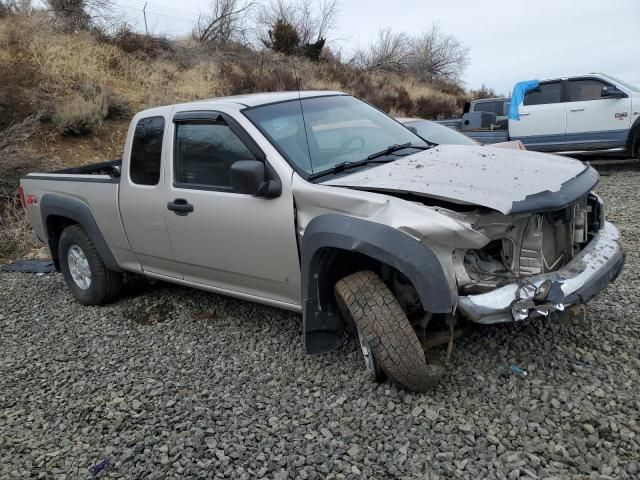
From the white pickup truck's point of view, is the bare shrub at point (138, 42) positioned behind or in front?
behind

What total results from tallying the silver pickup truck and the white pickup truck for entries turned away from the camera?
0

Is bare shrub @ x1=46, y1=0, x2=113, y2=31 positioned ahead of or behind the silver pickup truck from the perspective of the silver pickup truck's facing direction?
behind

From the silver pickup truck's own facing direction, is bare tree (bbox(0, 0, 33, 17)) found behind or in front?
behind

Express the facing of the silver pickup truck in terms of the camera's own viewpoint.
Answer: facing the viewer and to the right of the viewer

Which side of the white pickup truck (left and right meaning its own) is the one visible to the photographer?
right

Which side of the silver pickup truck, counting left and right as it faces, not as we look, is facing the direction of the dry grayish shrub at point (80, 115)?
back

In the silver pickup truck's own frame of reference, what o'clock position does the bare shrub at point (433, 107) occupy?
The bare shrub is roughly at 8 o'clock from the silver pickup truck.

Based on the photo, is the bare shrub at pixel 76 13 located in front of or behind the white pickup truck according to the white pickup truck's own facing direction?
behind

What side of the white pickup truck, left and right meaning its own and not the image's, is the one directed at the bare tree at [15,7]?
back

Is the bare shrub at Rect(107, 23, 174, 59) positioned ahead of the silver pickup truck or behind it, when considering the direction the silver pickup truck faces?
behind

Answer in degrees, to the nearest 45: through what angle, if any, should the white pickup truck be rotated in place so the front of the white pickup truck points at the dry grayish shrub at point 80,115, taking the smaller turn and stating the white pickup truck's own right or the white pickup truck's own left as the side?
approximately 180°

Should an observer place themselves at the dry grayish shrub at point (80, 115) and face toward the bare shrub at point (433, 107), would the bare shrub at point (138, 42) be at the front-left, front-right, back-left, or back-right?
front-left

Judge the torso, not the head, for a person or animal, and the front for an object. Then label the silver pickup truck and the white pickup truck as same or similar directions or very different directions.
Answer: same or similar directions
